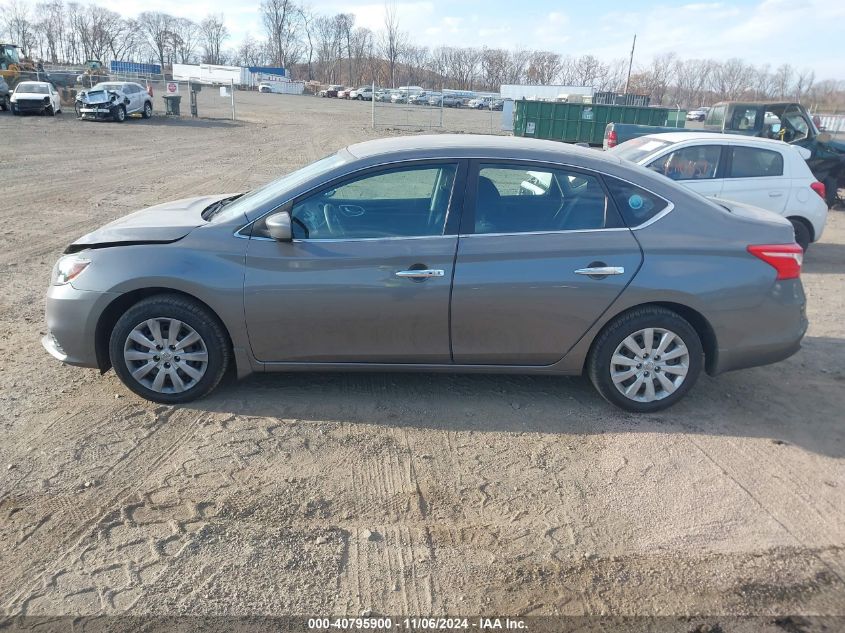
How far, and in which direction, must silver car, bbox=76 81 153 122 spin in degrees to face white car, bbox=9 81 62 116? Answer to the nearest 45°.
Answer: approximately 45° to its right

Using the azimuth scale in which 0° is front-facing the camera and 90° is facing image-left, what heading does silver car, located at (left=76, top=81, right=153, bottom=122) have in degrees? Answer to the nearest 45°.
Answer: approximately 45°

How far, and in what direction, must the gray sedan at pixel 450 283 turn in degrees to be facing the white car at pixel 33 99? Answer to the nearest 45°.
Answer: approximately 45° to its right

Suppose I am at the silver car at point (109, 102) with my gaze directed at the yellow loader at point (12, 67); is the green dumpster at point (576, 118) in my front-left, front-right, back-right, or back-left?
back-right

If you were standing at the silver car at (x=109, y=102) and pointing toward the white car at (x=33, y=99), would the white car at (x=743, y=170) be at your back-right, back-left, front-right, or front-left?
back-left

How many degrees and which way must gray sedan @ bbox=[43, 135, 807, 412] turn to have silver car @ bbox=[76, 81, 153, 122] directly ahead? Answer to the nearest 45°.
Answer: approximately 45° to its right

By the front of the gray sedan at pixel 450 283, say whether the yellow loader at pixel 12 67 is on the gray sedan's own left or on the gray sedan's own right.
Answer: on the gray sedan's own right

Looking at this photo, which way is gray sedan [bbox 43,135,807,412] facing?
to the viewer's left

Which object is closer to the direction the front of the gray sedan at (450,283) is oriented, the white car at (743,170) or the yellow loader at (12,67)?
the yellow loader

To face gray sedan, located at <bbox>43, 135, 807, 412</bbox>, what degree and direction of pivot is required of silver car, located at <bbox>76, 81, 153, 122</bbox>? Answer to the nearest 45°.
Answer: approximately 45° to its left

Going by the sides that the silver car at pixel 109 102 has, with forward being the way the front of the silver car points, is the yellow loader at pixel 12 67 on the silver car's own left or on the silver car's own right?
on the silver car's own right
